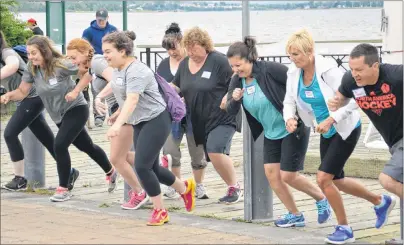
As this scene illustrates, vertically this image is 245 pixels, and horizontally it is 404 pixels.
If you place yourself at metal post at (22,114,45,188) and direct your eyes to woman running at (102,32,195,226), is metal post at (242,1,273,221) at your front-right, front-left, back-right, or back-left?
front-left

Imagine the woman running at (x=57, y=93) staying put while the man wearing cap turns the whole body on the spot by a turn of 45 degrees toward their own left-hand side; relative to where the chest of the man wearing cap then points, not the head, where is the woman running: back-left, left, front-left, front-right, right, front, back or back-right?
front-right

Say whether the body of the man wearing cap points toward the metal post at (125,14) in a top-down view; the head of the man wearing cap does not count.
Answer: no

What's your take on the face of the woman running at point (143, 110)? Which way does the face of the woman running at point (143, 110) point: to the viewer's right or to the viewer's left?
to the viewer's left

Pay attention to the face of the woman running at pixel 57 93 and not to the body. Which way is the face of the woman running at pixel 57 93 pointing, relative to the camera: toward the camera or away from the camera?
toward the camera

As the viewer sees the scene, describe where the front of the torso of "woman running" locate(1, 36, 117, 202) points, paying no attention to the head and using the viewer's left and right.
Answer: facing the viewer and to the left of the viewer

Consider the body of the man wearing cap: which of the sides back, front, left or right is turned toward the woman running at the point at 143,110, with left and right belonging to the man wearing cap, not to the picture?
front

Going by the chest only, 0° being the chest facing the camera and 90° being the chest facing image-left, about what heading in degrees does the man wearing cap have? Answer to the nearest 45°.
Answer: approximately 0°

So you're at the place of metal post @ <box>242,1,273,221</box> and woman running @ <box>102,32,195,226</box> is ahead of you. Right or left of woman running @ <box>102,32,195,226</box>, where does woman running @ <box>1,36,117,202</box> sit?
right
